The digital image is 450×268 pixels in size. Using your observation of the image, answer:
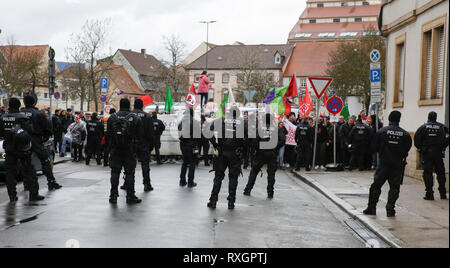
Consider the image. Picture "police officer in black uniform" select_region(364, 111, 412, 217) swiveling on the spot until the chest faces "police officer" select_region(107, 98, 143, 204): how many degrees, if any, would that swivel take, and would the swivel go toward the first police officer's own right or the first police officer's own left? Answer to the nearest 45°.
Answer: approximately 90° to the first police officer's own left

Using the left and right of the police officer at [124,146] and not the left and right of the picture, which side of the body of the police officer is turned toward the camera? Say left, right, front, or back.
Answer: back

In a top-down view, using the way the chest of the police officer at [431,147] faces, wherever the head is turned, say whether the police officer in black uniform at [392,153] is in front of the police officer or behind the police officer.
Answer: behind

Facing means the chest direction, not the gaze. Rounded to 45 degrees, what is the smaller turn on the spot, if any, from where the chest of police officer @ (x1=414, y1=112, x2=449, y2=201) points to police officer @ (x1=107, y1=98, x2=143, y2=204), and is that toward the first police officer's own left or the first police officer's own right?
approximately 135° to the first police officer's own left

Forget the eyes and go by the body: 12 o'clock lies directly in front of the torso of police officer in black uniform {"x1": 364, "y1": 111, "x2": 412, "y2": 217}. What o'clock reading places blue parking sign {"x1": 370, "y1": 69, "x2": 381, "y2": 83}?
The blue parking sign is roughly at 12 o'clock from the police officer in black uniform.

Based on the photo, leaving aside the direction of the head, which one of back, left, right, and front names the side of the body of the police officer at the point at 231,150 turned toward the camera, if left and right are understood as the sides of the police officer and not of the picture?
back

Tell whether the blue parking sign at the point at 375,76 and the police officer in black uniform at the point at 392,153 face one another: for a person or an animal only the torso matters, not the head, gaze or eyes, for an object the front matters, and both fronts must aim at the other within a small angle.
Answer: yes

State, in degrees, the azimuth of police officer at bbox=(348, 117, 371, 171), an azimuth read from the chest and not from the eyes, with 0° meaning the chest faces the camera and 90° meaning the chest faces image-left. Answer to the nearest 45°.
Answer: approximately 180°

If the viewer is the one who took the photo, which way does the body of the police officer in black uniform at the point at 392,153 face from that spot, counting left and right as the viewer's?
facing away from the viewer

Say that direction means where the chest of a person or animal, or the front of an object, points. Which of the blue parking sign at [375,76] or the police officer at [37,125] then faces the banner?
the police officer

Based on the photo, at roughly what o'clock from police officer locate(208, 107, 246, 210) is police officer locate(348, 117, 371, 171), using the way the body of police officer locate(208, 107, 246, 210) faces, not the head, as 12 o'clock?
police officer locate(348, 117, 371, 171) is roughly at 1 o'clock from police officer locate(208, 107, 246, 210).
